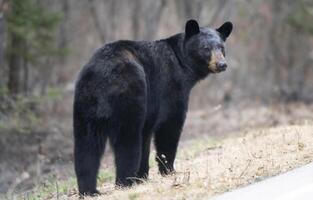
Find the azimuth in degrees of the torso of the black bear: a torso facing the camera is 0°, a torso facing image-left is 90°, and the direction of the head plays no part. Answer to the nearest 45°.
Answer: approximately 225°

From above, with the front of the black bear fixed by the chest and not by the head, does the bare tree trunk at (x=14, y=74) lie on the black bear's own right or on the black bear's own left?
on the black bear's own left
